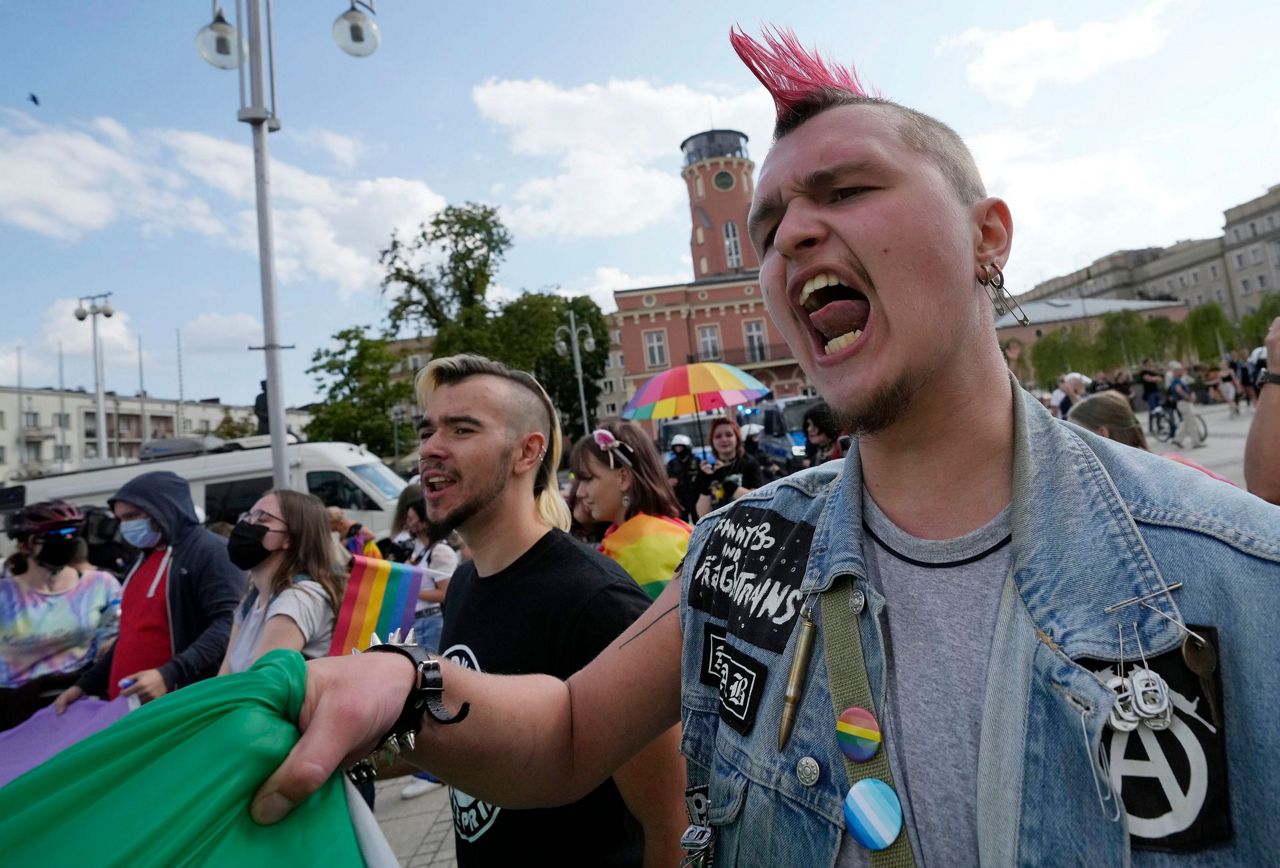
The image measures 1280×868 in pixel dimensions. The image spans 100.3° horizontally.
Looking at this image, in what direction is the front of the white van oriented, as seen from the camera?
facing the viewer and to the right of the viewer

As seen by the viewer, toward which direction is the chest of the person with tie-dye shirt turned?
toward the camera

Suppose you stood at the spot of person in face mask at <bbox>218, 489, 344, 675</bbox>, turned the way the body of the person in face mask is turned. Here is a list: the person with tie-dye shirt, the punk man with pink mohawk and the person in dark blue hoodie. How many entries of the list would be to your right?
2

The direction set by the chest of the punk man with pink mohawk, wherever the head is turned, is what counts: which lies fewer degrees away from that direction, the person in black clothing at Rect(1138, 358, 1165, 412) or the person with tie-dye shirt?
the person with tie-dye shirt

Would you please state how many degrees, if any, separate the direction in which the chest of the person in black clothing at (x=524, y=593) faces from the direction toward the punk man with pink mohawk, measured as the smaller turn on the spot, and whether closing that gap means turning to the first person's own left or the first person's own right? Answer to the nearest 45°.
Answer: approximately 90° to the first person's own left

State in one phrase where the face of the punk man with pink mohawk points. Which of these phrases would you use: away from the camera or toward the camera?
toward the camera

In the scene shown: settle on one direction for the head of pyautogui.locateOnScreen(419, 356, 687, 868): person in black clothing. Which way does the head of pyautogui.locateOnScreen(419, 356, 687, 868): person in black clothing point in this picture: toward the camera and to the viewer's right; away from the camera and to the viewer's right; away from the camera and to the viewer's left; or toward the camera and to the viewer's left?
toward the camera and to the viewer's left

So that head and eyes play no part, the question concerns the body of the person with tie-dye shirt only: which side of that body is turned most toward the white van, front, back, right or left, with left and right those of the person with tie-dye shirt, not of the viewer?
back

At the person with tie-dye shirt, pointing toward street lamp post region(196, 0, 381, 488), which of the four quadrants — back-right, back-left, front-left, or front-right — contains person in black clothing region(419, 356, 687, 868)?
back-right

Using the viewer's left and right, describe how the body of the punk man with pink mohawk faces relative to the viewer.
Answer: facing the viewer and to the left of the viewer

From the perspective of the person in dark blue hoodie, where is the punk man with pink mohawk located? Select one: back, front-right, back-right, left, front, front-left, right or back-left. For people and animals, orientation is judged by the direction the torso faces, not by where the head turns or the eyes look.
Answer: front-left

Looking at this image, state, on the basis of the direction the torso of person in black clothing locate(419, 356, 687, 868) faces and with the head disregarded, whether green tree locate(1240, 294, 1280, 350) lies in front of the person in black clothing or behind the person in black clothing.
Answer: behind
